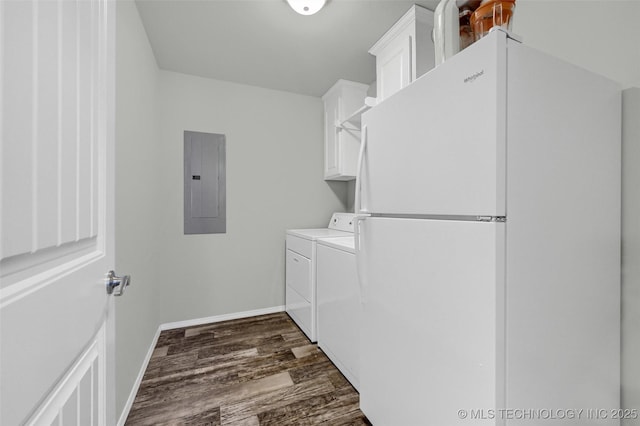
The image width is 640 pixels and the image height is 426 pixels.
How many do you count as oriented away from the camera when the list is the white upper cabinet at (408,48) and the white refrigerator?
0

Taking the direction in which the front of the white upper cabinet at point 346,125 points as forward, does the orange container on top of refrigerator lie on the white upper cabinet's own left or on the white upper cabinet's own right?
on the white upper cabinet's own left

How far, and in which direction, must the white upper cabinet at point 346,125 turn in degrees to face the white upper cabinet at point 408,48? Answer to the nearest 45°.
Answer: approximately 90° to its left

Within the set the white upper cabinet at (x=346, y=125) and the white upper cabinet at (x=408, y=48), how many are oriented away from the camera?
0

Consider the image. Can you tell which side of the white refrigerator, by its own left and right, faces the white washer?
right

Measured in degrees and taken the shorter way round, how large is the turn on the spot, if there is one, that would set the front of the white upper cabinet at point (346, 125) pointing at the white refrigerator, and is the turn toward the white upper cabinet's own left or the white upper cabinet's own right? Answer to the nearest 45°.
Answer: approximately 45° to the white upper cabinet's own left

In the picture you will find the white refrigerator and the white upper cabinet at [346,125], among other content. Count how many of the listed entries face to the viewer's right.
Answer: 0

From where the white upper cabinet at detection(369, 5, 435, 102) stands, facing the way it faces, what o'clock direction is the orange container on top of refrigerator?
The orange container on top of refrigerator is roughly at 10 o'clock from the white upper cabinet.

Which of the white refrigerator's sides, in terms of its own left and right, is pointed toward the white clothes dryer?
right
